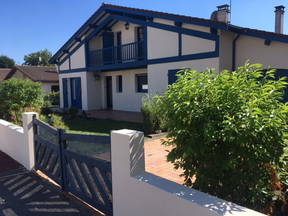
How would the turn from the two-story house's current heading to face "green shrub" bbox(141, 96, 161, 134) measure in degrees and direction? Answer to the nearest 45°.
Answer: approximately 45° to its left

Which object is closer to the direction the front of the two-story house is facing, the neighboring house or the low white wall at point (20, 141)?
the low white wall

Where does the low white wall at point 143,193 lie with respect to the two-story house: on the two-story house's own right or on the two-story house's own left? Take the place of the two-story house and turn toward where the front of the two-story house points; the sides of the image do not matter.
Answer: on the two-story house's own left

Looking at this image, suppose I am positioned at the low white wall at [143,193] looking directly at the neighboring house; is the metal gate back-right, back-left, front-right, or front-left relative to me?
front-left

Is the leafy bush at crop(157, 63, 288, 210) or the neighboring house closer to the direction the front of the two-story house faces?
the leafy bush

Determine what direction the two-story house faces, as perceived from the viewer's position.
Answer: facing the viewer and to the left of the viewer

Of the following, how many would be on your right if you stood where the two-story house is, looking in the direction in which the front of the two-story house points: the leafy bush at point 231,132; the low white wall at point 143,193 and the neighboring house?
1

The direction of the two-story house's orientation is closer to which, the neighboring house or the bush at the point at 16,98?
the bush

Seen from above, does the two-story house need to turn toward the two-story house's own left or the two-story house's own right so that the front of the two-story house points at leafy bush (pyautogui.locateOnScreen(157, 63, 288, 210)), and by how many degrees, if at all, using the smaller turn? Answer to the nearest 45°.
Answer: approximately 45° to the two-story house's own left

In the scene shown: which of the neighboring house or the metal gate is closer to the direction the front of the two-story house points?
the metal gate
